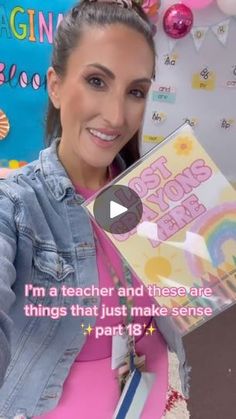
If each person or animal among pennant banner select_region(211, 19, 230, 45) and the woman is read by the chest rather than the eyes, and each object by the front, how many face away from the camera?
0

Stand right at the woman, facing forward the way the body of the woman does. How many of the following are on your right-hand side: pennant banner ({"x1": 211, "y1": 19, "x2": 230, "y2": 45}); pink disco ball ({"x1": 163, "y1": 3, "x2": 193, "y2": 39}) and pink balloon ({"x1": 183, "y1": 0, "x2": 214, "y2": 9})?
0

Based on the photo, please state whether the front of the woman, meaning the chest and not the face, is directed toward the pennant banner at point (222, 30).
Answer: no

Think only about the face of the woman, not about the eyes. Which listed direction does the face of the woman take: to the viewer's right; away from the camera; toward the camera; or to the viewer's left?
toward the camera

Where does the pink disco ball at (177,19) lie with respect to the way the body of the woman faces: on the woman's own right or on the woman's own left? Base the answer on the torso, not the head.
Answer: on the woman's own left

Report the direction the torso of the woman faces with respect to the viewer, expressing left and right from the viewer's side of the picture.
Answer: facing the viewer and to the right of the viewer

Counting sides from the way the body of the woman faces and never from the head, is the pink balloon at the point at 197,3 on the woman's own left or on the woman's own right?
on the woman's own left

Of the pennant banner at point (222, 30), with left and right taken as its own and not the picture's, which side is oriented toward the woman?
front

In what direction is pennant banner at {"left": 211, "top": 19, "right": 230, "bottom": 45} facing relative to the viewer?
toward the camera
